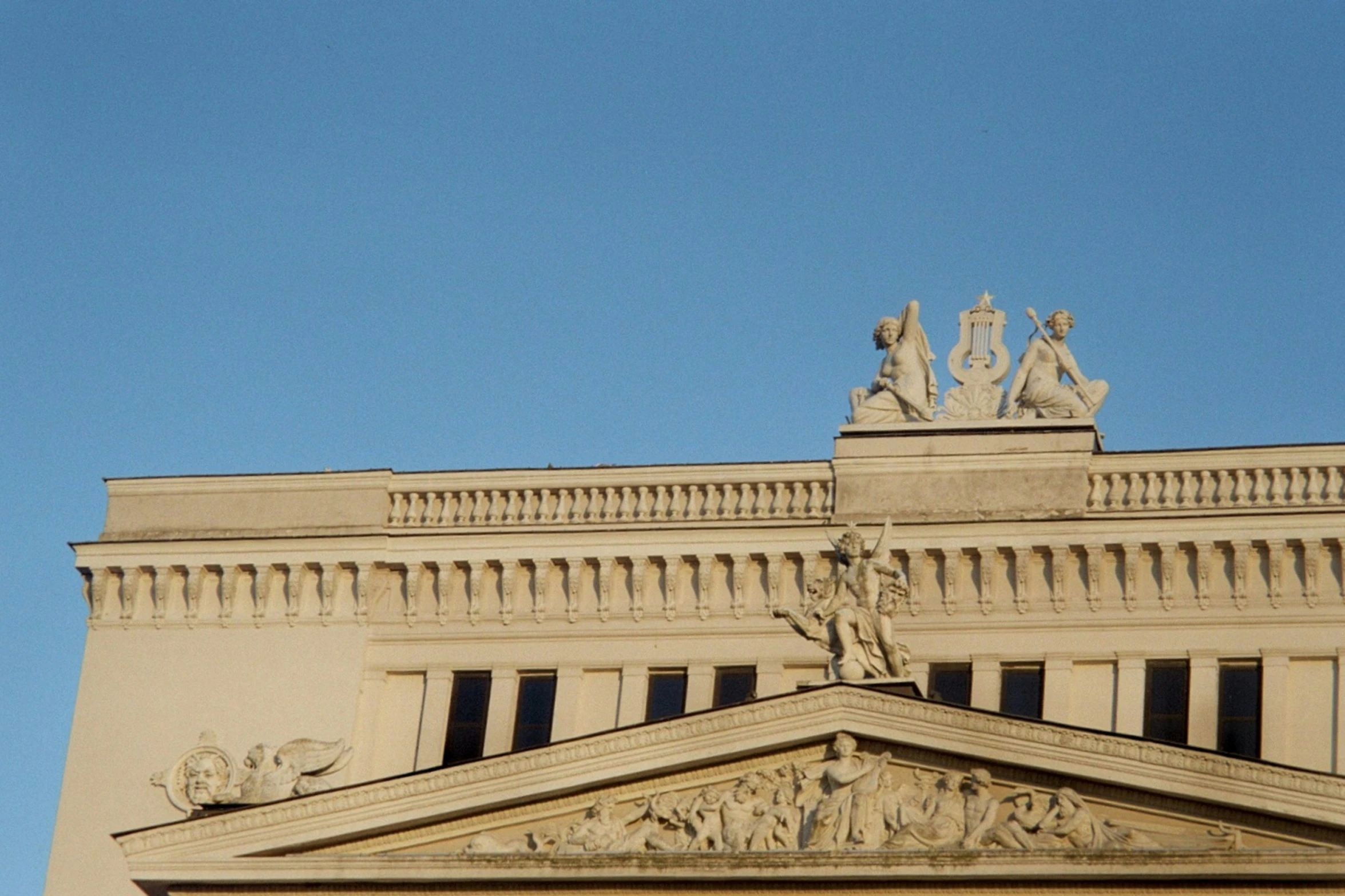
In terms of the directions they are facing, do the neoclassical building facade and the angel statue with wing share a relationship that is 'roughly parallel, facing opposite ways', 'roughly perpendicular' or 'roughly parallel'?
roughly parallel

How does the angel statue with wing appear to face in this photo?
toward the camera

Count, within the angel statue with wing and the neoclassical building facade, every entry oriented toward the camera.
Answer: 2

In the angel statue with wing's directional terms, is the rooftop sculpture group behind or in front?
behind

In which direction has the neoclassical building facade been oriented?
toward the camera
